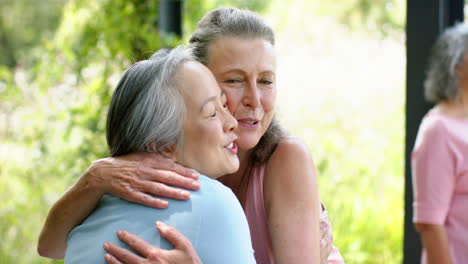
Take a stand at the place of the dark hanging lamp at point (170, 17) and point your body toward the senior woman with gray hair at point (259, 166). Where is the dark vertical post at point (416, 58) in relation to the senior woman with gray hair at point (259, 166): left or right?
left

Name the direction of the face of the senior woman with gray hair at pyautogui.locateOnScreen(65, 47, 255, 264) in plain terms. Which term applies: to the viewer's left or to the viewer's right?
to the viewer's right

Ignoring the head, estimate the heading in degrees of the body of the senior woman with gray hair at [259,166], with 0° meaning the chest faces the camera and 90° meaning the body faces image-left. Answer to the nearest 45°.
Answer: approximately 45°

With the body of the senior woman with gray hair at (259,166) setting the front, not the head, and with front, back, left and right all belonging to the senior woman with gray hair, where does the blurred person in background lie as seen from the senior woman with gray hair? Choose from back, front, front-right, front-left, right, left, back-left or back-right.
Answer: back

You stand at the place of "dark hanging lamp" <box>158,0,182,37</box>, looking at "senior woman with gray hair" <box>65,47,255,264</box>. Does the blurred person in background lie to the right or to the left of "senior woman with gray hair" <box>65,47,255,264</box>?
left
